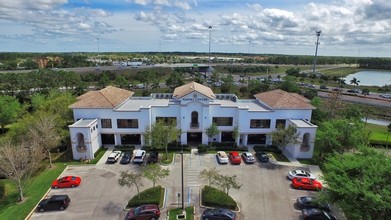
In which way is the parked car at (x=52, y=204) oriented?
to the viewer's left

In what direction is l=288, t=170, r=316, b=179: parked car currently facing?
to the viewer's right

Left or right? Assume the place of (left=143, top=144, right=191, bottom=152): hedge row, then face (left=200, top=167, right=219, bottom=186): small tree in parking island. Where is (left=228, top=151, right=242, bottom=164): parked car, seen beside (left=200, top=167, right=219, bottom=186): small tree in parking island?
left

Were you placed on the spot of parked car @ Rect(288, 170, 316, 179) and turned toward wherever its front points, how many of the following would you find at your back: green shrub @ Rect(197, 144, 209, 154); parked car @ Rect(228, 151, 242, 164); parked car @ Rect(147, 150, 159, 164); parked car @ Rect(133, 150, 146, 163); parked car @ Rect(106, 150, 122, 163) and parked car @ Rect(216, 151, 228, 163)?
6

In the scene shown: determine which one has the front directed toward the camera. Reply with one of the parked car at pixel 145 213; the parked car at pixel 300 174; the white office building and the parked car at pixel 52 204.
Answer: the white office building

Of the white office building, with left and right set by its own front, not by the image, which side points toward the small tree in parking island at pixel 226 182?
front

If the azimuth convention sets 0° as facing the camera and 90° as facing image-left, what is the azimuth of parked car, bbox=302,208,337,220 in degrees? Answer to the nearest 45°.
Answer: approximately 270°

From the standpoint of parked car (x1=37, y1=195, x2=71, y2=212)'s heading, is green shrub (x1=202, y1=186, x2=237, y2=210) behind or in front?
behind

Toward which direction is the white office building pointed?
toward the camera

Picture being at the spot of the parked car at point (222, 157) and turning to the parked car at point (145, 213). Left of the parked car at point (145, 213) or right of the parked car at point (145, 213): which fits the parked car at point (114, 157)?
right

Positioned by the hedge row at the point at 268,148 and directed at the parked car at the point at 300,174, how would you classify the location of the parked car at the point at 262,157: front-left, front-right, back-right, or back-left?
front-right

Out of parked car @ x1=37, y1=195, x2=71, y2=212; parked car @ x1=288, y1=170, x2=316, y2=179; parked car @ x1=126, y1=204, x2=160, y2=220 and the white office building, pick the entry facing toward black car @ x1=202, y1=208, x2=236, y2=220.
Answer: the white office building

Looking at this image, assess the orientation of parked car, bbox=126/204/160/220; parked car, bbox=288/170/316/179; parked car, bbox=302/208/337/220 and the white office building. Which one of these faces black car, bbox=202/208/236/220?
the white office building
